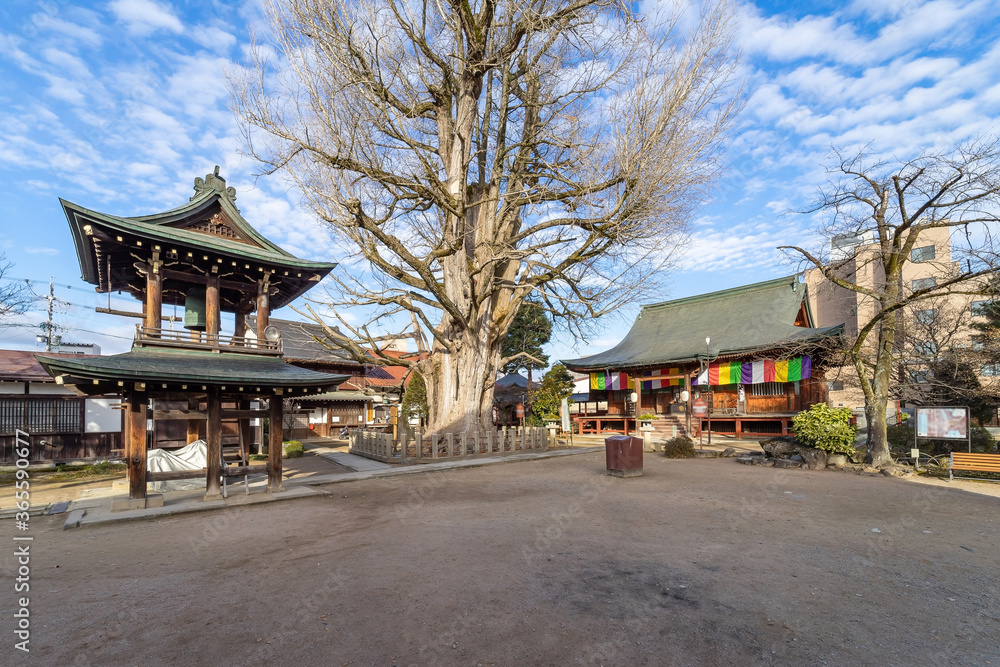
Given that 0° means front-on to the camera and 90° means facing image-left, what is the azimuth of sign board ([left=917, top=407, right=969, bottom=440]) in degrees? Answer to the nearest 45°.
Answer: approximately 0°

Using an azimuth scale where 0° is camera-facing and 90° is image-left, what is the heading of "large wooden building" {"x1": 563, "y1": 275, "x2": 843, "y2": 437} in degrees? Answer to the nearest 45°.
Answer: approximately 45°

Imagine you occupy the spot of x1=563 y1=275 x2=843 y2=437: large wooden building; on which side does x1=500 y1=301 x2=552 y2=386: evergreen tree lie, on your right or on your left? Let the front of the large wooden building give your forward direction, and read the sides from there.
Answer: on your right

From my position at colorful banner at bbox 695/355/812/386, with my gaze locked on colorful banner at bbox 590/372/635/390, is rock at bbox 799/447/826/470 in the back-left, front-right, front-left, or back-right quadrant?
back-left

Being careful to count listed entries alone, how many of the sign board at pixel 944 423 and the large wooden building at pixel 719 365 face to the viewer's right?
0

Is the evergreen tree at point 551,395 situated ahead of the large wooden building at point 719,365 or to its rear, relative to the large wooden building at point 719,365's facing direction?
ahead

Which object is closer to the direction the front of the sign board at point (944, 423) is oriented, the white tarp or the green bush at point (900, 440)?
the white tarp

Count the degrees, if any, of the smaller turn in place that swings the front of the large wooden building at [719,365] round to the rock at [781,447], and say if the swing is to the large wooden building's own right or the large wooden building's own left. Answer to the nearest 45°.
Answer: approximately 45° to the large wooden building's own left

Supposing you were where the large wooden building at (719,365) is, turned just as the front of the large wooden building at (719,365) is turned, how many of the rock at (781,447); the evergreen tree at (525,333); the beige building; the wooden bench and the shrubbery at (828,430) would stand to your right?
1

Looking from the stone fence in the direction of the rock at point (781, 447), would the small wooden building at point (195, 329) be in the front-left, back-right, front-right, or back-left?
back-right

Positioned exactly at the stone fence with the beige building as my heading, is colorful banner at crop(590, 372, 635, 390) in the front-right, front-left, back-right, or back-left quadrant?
front-left

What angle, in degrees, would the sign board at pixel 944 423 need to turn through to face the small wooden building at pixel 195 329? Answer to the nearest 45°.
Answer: approximately 45° to its right

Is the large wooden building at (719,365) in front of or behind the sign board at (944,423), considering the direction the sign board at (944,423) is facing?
behind
